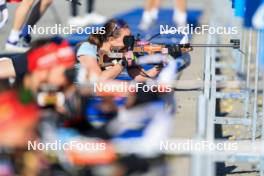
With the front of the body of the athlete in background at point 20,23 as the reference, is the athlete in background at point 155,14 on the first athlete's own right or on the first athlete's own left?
on the first athlete's own left

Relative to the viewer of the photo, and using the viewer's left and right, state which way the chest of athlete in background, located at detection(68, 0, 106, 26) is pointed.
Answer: facing to the right of the viewer

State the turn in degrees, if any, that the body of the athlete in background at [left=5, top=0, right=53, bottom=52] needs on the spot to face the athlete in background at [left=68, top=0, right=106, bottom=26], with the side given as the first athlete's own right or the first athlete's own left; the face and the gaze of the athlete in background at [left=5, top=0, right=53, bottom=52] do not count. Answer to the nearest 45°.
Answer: approximately 90° to the first athlete's own left

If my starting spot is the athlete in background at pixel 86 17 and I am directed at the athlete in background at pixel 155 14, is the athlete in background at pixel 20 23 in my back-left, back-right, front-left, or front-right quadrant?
back-right

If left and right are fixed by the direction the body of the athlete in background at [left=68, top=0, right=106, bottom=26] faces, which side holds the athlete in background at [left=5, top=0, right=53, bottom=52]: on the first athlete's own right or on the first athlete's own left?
on the first athlete's own right

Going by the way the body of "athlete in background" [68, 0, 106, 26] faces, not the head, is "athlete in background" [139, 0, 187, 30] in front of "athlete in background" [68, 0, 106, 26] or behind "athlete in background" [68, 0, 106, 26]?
in front

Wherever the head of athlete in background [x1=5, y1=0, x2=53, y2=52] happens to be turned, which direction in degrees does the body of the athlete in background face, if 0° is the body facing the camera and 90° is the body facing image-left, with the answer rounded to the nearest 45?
approximately 315°

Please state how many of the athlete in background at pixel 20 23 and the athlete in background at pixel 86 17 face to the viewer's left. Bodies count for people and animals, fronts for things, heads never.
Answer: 0
